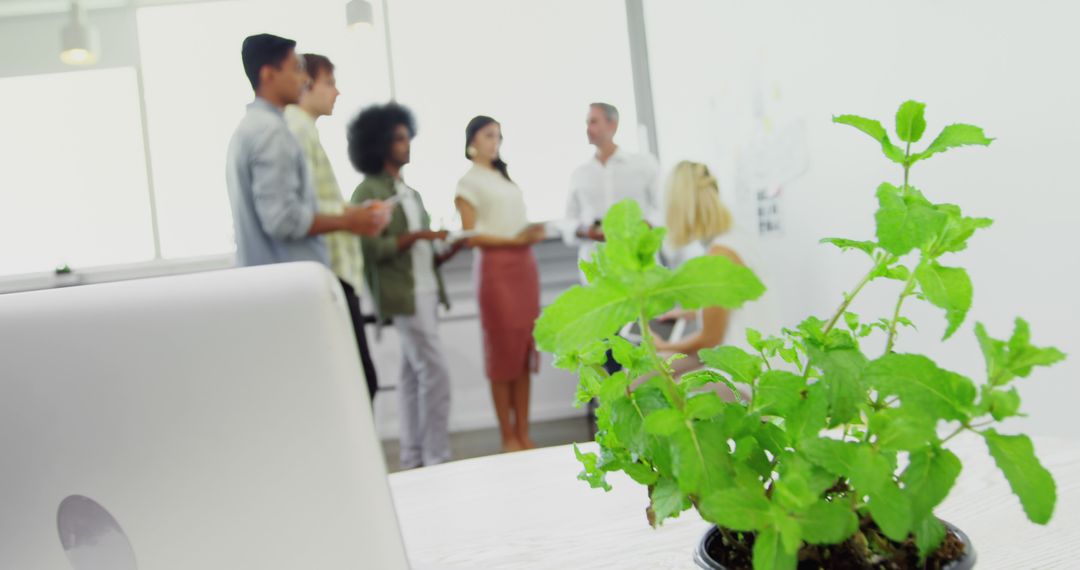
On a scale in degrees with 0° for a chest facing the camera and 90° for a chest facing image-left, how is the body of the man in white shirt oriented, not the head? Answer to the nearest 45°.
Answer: approximately 45°

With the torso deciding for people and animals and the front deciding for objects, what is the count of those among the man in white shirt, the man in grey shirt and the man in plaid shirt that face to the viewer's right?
2

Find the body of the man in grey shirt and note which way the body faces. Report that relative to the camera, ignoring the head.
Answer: to the viewer's right

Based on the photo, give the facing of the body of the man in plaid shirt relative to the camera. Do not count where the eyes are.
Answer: to the viewer's right

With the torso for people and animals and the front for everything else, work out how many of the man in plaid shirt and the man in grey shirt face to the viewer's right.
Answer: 2

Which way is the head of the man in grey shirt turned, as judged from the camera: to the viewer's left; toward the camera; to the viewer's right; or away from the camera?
to the viewer's right
